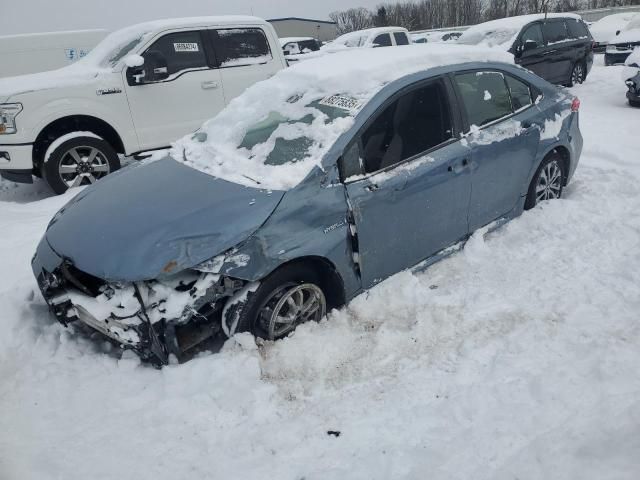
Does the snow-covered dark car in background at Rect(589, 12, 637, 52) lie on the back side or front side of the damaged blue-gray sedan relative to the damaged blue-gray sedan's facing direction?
on the back side

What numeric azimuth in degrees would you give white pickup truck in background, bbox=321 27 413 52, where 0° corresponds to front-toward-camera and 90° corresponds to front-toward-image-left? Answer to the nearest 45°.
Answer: approximately 45°

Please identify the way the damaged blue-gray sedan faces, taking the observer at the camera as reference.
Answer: facing the viewer and to the left of the viewer

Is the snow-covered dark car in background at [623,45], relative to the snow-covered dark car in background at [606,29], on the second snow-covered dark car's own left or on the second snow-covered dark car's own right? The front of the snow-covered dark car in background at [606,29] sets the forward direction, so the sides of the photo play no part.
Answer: on the second snow-covered dark car's own left

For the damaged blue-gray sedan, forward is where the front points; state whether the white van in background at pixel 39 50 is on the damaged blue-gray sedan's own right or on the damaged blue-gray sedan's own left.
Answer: on the damaged blue-gray sedan's own right

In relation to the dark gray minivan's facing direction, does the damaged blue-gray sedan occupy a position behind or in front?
in front
